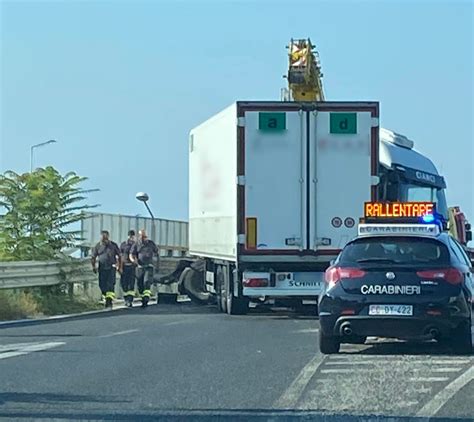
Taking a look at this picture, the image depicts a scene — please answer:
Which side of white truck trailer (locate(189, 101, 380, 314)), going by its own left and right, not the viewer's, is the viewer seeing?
back

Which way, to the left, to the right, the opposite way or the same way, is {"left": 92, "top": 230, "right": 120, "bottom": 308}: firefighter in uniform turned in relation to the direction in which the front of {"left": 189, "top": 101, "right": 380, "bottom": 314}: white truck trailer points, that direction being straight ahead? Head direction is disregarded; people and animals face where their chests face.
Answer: the opposite way

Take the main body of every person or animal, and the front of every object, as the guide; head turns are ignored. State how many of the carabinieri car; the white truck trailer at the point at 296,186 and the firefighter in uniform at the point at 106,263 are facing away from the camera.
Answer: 2

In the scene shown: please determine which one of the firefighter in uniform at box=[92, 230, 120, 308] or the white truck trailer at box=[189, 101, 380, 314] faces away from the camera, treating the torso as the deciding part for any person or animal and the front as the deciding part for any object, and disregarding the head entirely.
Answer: the white truck trailer

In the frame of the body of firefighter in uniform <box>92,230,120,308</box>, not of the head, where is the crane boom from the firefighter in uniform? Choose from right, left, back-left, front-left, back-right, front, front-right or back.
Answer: back-left

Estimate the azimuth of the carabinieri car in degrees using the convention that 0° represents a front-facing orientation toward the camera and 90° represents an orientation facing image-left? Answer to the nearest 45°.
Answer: approximately 180°

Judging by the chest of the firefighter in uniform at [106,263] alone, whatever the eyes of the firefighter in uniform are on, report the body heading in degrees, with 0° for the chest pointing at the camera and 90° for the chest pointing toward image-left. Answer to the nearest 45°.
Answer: approximately 0°

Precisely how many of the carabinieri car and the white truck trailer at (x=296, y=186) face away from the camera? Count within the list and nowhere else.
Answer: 2

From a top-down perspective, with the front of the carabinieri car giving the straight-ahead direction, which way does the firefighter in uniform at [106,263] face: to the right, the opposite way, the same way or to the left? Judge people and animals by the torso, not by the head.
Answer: the opposite way

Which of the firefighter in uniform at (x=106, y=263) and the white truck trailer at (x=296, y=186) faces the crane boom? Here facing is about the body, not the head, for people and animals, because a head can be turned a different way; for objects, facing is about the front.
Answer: the white truck trailer
